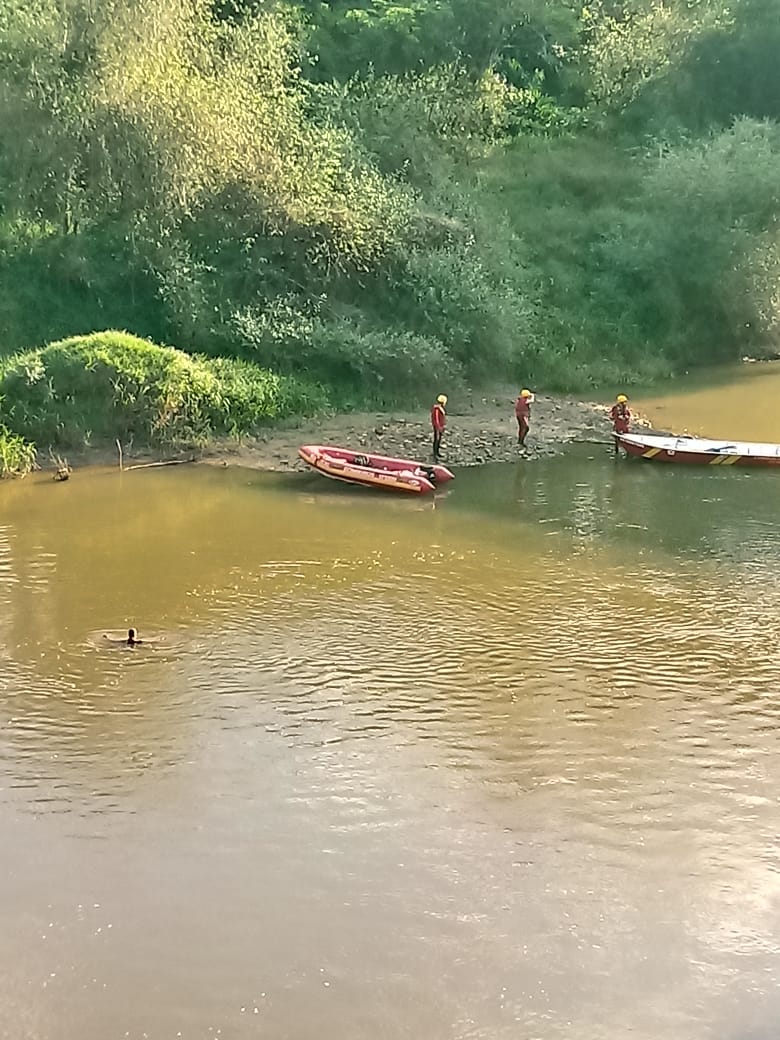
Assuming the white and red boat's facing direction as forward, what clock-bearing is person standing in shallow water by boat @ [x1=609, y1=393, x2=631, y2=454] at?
The person standing in shallow water by boat is roughly at 1 o'clock from the white and red boat.

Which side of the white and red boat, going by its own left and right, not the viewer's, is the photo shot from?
left

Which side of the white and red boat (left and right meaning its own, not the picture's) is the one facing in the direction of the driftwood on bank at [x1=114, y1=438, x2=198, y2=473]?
front

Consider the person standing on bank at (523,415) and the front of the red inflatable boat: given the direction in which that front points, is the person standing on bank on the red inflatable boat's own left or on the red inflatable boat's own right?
on the red inflatable boat's own right

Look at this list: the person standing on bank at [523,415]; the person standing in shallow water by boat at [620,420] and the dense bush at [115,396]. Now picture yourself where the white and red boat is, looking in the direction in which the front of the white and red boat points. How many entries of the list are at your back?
0

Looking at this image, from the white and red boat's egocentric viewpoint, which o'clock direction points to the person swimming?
The person swimming is roughly at 10 o'clock from the white and red boat.

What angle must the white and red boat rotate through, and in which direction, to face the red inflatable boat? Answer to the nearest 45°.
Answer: approximately 45° to its left

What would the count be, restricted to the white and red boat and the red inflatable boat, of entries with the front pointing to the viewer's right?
0

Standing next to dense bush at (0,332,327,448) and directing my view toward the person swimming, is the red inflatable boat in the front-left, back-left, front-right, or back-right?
front-left

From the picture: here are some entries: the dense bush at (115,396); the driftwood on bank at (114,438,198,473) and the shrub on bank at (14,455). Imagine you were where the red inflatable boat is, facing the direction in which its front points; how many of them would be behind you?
0

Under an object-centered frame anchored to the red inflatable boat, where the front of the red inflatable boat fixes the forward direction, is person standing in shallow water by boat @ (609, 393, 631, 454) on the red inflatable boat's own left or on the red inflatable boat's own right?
on the red inflatable boat's own right

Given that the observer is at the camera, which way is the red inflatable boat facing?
facing away from the viewer and to the left of the viewer

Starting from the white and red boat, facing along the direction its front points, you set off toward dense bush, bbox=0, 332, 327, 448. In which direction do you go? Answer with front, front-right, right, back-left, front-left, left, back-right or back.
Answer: front

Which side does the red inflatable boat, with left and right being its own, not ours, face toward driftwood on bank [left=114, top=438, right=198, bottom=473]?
front

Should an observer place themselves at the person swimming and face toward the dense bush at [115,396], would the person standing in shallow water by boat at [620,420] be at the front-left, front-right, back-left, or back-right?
front-right
